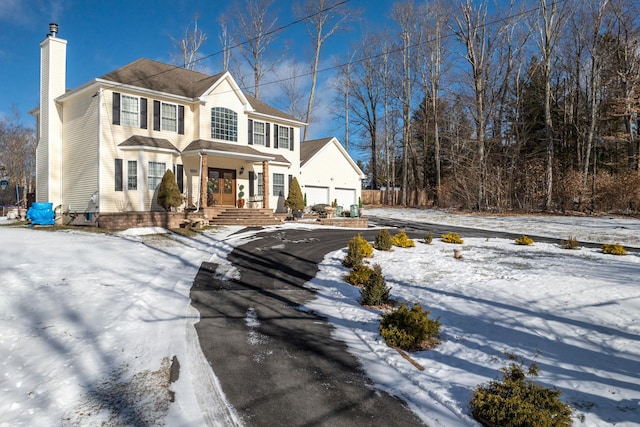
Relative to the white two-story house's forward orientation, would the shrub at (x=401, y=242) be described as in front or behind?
in front

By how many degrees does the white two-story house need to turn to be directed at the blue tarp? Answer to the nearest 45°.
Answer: approximately 135° to its right

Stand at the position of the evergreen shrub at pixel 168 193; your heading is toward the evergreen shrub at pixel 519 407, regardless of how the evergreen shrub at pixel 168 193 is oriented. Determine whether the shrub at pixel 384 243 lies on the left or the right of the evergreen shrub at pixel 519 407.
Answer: left

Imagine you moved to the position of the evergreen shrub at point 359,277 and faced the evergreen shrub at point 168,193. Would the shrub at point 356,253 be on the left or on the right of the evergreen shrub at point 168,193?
right

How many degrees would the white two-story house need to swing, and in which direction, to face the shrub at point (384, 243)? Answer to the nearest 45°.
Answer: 0° — it already faces it

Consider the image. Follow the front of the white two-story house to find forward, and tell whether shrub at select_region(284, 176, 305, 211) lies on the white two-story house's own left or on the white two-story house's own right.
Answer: on the white two-story house's own left

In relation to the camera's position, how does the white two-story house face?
facing the viewer and to the right of the viewer

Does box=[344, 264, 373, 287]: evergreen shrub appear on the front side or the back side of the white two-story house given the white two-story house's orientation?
on the front side

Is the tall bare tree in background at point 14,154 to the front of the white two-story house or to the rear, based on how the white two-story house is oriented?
to the rear

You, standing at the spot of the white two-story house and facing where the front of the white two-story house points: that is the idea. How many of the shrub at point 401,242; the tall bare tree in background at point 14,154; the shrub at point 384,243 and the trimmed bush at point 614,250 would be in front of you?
3
